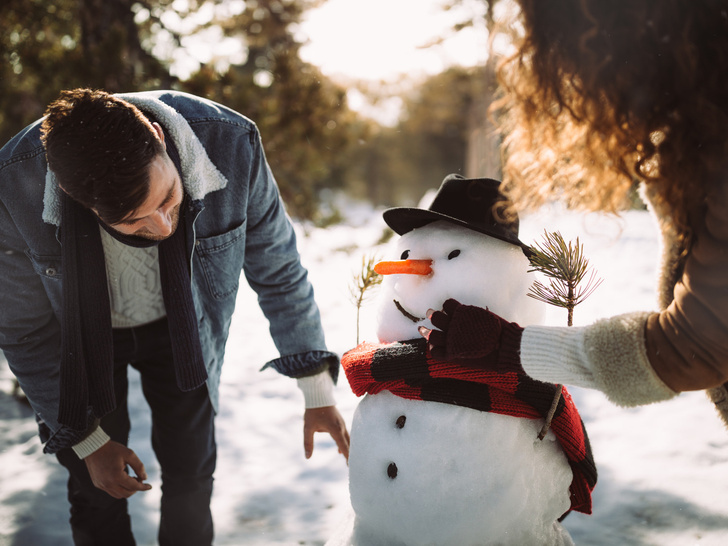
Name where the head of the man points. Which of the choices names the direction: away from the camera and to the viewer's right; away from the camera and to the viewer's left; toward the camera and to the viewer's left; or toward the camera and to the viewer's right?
toward the camera and to the viewer's right

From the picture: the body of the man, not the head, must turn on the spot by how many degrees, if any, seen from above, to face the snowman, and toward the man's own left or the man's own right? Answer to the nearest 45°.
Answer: approximately 45° to the man's own left

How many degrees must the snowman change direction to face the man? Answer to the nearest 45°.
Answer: approximately 45° to its right

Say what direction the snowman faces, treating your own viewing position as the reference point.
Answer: facing the viewer and to the left of the viewer

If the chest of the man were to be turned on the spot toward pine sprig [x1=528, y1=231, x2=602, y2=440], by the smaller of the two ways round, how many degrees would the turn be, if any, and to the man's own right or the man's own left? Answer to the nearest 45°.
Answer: approximately 45° to the man's own left
